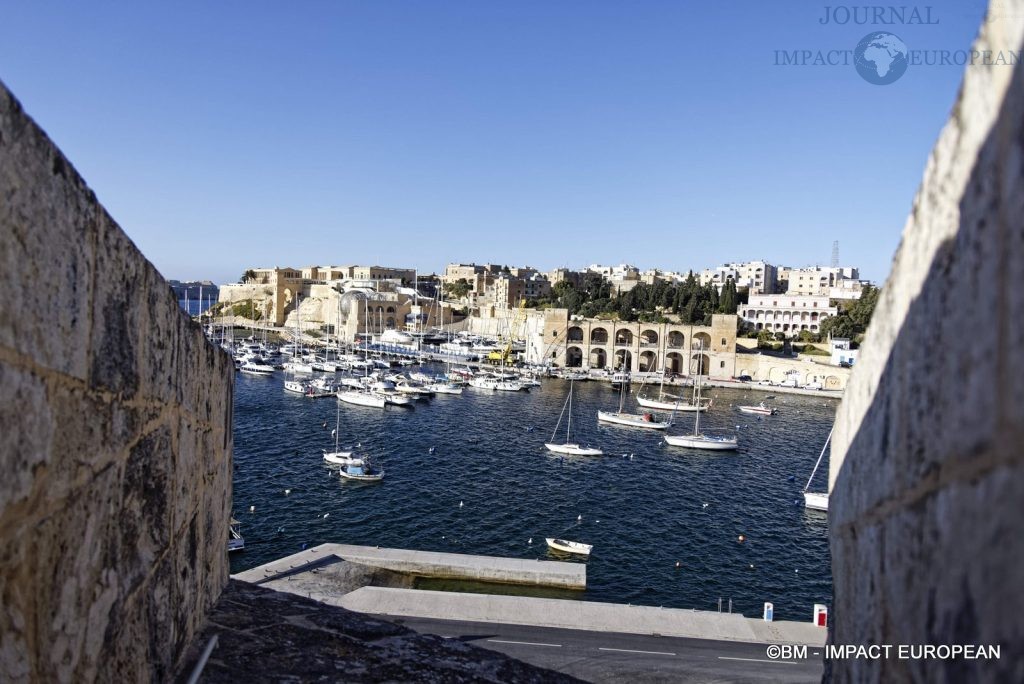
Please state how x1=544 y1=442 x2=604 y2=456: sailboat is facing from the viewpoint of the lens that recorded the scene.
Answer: facing to the left of the viewer

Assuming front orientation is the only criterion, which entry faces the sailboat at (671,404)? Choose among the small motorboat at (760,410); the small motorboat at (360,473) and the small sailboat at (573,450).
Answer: the small motorboat at (760,410)

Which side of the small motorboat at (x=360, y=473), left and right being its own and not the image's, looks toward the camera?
left

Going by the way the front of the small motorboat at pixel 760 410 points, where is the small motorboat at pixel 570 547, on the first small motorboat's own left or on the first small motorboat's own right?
on the first small motorboat's own left

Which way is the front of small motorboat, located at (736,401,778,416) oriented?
to the viewer's left

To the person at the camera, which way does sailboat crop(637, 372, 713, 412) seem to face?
facing to the left of the viewer

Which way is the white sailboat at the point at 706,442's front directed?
to the viewer's left
